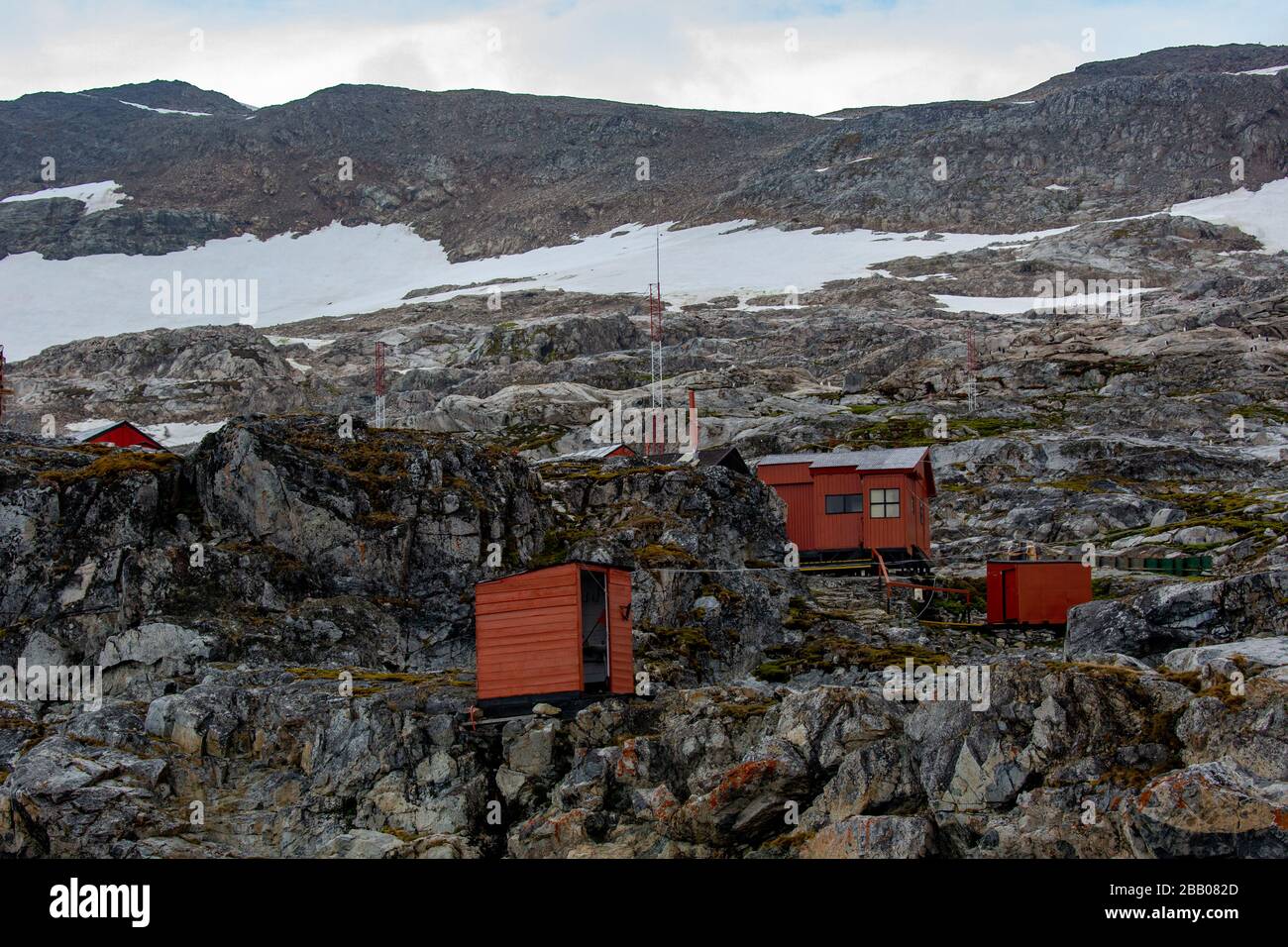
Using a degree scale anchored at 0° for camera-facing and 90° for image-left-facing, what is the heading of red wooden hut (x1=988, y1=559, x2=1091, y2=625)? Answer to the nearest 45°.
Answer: approximately 45°

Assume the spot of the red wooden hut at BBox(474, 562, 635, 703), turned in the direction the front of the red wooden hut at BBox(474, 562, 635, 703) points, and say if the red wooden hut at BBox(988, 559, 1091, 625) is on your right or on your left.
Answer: on your left

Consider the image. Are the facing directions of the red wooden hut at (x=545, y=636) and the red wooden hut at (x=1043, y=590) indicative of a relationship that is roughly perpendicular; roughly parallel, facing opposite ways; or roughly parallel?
roughly perpendicular

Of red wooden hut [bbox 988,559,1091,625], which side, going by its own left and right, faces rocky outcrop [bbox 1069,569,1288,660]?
left

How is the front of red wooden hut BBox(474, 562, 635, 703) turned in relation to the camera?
facing the viewer and to the right of the viewer

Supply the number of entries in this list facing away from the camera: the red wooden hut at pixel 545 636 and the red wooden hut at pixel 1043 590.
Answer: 0

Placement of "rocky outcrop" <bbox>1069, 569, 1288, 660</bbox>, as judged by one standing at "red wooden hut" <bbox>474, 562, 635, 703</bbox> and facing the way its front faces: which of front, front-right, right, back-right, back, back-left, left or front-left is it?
front-left
